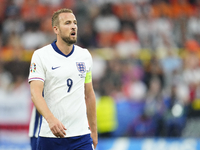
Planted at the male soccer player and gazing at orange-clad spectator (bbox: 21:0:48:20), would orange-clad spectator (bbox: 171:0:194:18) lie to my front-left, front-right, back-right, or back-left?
front-right

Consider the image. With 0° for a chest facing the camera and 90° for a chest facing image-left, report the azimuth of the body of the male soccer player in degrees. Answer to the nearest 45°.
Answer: approximately 315°

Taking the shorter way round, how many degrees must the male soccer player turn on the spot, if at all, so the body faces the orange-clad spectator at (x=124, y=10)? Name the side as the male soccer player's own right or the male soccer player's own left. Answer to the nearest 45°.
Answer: approximately 135° to the male soccer player's own left

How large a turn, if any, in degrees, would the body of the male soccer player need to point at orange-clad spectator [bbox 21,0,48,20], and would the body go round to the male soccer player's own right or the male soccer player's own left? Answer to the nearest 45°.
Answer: approximately 135° to the male soccer player's own left
